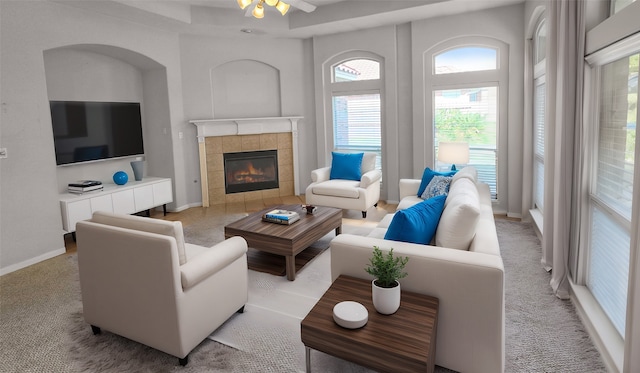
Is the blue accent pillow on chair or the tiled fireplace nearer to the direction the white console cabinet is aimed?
the blue accent pillow on chair

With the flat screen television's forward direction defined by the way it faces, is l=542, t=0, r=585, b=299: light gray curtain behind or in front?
in front

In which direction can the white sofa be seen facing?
to the viewer's left

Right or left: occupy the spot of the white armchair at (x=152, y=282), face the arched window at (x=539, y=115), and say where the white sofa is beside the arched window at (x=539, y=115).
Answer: right

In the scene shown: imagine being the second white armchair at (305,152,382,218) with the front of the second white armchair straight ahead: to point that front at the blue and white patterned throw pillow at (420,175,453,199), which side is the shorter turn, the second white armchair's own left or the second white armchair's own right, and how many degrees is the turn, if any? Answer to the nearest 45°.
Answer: approximately 90° to the second white armchair's own left

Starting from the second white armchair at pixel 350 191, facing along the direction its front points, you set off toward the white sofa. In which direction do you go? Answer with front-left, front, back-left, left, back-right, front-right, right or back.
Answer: front-left

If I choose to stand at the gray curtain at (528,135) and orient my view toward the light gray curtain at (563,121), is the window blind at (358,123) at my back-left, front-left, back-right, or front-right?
back-right

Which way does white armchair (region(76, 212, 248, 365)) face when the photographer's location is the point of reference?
facing away from the viewer and to the right of the viewer

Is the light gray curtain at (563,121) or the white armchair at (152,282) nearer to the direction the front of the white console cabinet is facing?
the light gray curtain
